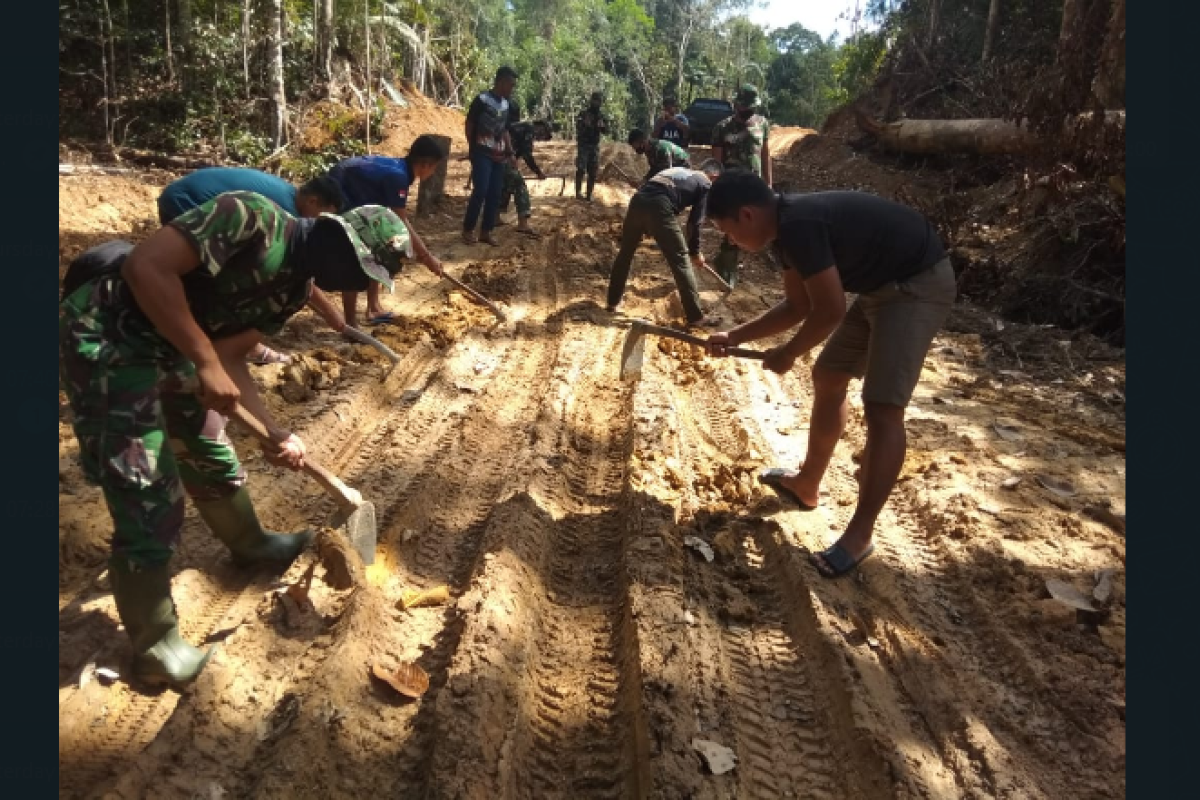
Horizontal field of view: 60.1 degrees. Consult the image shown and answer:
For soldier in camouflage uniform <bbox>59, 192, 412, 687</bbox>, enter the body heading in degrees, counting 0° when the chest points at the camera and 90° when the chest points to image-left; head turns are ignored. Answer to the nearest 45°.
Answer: approximately 270°

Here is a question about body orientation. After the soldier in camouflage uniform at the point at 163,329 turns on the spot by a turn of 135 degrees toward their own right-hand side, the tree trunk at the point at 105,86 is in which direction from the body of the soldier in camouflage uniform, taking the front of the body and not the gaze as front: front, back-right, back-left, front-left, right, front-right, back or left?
back-right

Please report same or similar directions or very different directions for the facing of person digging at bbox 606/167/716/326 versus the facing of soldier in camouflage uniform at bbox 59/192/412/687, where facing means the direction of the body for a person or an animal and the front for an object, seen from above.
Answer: same or similar directions

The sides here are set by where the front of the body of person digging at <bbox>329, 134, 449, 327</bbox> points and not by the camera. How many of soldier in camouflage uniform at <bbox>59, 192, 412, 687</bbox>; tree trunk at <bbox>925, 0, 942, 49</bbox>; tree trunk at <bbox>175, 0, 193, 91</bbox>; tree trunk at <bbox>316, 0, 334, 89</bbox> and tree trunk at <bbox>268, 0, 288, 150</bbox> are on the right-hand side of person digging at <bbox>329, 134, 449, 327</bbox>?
1

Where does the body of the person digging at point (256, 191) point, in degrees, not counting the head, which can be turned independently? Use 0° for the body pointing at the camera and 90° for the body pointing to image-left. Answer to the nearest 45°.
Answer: approximately 270°

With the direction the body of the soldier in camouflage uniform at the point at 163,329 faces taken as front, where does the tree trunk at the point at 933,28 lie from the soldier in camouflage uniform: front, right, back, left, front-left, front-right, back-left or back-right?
front-left

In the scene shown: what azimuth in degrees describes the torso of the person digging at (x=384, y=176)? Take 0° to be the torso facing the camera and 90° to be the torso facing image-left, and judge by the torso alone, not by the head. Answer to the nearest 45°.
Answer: approximately 270°

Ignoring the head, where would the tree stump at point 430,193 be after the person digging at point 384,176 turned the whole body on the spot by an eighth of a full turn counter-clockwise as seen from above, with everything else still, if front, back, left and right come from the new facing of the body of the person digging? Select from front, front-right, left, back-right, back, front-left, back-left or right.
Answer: front-left

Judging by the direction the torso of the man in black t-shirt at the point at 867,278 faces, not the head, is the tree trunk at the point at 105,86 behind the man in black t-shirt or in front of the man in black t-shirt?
in front

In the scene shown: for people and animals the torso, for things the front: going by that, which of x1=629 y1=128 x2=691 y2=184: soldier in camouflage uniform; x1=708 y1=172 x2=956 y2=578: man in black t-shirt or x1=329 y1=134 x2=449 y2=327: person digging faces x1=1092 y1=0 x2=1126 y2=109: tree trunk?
the person digging

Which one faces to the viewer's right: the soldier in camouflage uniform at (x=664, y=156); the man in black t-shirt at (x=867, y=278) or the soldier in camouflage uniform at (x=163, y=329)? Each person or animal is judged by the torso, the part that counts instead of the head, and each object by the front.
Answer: the soldier in camouflage uniform at (x=163, y=329)

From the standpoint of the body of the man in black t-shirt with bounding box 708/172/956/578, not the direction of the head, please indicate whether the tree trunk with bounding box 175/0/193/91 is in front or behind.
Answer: in front

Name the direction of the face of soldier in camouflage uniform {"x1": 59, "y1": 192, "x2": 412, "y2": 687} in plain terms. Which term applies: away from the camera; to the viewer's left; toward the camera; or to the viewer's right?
to the viewer's right

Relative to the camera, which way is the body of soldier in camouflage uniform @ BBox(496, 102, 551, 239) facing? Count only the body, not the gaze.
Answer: to the viewer's right

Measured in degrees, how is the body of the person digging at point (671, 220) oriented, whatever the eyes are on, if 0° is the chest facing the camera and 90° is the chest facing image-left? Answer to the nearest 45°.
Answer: approximately 225°

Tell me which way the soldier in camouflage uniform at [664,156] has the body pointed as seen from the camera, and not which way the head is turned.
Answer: to the viewer's left

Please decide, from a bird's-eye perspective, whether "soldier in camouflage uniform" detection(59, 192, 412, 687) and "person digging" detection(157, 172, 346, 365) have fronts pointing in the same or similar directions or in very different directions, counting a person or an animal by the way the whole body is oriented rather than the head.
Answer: same or similar directions
